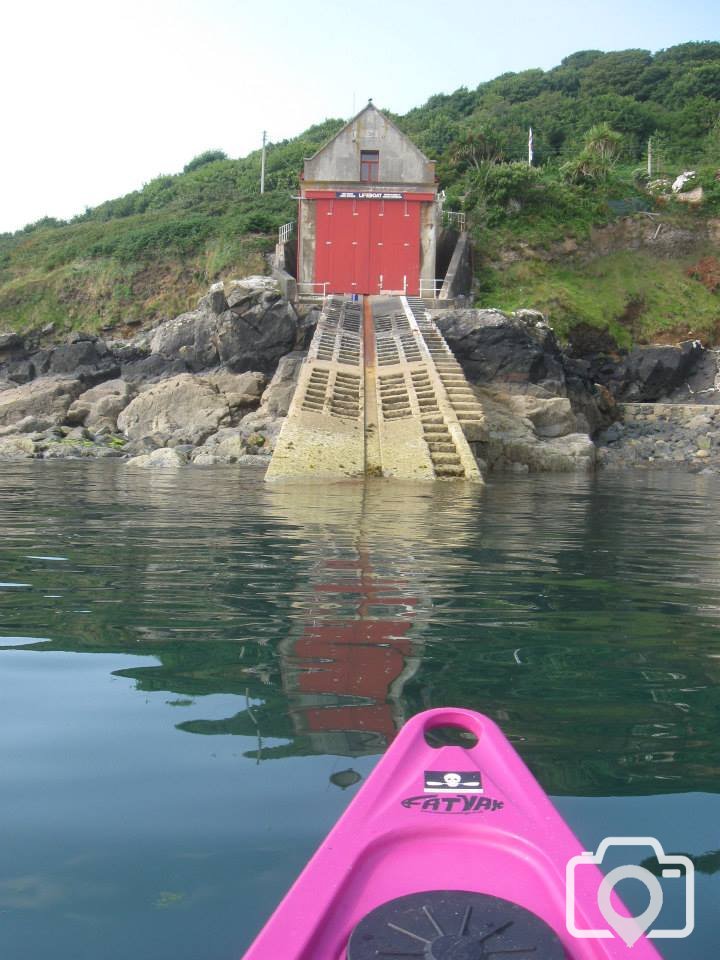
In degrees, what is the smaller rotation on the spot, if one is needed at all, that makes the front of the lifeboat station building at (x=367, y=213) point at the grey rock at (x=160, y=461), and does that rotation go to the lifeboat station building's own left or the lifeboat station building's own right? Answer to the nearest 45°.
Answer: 0° — it already faces it

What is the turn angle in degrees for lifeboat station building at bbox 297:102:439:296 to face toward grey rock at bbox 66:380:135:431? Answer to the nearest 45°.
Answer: approximately 45° to its right

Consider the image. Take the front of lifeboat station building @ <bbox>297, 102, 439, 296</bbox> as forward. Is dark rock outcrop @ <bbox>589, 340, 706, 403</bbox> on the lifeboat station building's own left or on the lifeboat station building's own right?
on the lifeboat station building's own left

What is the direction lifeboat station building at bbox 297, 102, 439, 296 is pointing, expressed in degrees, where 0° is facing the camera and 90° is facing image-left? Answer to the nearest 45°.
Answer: approximately 0°

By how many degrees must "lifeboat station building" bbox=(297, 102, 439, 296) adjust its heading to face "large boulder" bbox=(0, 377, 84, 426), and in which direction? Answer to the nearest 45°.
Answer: approximately 45° to its right

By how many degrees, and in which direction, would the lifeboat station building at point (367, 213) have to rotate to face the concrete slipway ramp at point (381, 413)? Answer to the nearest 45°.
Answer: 0° — it already faces it
